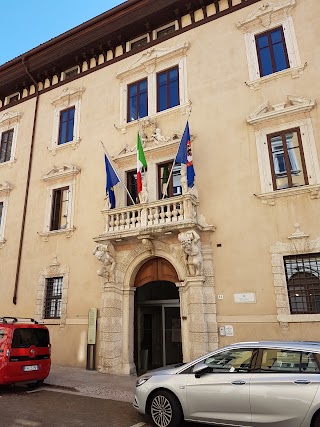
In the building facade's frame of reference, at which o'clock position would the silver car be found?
The silver car is roughly at 10 o'clock from the building facade.

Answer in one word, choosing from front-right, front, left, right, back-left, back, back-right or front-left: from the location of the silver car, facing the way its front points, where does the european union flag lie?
front-right

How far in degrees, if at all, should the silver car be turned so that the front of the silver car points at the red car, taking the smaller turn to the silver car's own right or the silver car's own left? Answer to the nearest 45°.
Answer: approximately 45° to the silver car's own right

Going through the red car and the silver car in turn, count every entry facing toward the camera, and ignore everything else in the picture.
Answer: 0

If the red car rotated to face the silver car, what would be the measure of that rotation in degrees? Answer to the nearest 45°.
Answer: approximately 180°

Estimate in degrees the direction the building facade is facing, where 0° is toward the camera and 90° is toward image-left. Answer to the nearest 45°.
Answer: approximately 45°

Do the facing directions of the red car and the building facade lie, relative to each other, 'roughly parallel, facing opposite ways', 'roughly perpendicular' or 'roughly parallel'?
roughly perpendicular

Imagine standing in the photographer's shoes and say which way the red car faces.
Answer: facing away from the viewer and to the left of the viewer

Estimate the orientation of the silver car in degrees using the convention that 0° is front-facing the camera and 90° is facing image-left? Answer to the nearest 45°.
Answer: approximately 90°

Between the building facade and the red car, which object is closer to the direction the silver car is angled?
the red car
